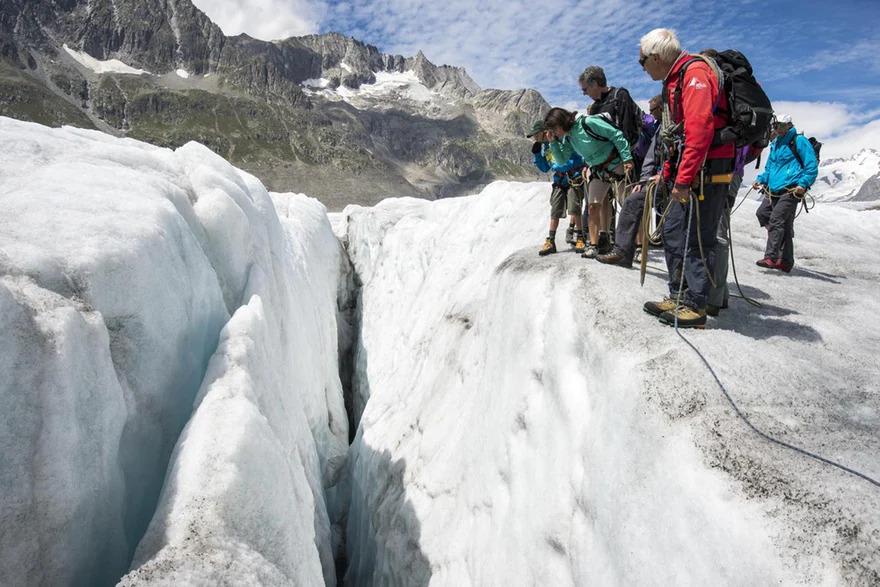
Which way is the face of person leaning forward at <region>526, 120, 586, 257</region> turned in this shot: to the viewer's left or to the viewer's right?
to the viewer's left

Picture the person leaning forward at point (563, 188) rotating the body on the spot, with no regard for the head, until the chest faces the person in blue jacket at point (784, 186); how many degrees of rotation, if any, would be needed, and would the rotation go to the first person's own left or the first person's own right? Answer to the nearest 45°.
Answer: approximately 135° to the first person's own left

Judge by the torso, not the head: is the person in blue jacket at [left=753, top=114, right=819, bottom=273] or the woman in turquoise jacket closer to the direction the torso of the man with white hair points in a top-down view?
the woman in turquoise jacket

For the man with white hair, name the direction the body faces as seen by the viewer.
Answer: to the viewer's left

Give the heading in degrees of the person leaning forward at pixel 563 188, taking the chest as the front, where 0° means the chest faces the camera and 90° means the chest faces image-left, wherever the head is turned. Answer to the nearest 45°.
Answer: approximately 45°

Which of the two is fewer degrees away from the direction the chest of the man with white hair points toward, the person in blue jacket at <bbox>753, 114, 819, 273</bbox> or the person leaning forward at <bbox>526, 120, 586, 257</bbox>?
the person leaning forward

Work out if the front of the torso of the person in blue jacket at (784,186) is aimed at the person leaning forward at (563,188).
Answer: yes

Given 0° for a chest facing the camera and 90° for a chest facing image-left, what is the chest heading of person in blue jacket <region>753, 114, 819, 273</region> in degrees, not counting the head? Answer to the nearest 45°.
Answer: approximately 45°
